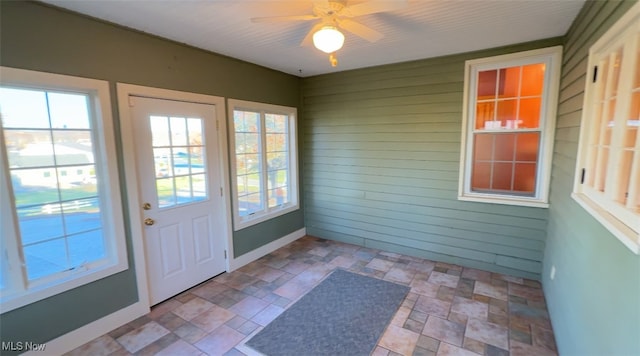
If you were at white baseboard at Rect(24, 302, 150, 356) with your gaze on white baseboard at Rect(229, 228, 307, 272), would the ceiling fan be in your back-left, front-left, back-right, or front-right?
front-right

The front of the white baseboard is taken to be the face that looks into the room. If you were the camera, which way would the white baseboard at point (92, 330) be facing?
facing the viewer and to the right of the viewer

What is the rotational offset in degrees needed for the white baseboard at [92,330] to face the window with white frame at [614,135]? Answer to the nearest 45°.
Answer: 0° — it already faces it

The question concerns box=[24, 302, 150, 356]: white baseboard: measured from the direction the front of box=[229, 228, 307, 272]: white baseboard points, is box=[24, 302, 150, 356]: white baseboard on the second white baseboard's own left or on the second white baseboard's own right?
on the second white baseboard's own right

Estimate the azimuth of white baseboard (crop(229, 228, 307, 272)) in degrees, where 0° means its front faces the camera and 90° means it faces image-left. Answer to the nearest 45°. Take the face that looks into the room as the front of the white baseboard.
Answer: approximately 315°

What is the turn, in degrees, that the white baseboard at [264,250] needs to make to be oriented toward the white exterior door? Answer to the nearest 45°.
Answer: approximately 90° to its right

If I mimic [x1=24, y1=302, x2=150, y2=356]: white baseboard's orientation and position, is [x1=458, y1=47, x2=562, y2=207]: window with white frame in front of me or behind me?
in front

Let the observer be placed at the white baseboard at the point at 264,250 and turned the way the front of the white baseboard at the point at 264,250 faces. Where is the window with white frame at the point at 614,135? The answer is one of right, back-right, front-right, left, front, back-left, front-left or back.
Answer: front

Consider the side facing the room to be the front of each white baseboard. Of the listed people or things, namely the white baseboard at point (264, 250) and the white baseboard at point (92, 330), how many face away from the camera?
0

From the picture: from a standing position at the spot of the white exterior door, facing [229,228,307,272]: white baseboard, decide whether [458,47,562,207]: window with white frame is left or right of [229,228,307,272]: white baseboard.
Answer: right

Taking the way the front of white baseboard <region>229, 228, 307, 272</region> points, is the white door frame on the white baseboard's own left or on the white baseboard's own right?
on the white baseboard's own right
